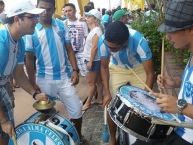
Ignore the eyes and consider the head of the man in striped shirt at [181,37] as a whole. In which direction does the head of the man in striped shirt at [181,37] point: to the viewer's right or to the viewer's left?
to the viewer's left

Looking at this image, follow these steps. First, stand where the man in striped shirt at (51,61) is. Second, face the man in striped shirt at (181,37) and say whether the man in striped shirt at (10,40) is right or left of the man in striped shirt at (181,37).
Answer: right

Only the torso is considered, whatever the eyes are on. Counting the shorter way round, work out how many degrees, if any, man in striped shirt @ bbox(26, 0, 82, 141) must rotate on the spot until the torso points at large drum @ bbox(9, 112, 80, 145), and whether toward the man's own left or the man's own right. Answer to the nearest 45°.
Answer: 0° — they already face it

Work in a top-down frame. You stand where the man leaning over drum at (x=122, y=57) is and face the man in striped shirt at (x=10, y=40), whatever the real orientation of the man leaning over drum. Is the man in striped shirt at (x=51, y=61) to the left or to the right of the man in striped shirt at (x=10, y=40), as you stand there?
right

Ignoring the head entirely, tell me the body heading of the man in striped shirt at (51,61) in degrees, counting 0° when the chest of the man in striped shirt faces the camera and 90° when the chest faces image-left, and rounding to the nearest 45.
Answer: approximately 0°

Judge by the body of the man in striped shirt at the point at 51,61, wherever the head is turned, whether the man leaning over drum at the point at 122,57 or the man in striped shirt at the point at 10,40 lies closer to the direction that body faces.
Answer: the man in striped shirt

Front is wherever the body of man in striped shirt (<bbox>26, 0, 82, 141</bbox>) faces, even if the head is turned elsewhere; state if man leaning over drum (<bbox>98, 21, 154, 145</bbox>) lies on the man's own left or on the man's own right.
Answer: on the man's own left
